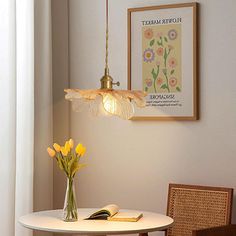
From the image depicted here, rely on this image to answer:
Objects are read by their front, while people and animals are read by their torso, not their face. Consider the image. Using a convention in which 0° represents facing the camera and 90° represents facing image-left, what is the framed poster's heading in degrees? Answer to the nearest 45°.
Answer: approximately 45°

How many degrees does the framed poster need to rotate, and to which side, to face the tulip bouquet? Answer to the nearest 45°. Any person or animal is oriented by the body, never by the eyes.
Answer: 0° — it already faces it
